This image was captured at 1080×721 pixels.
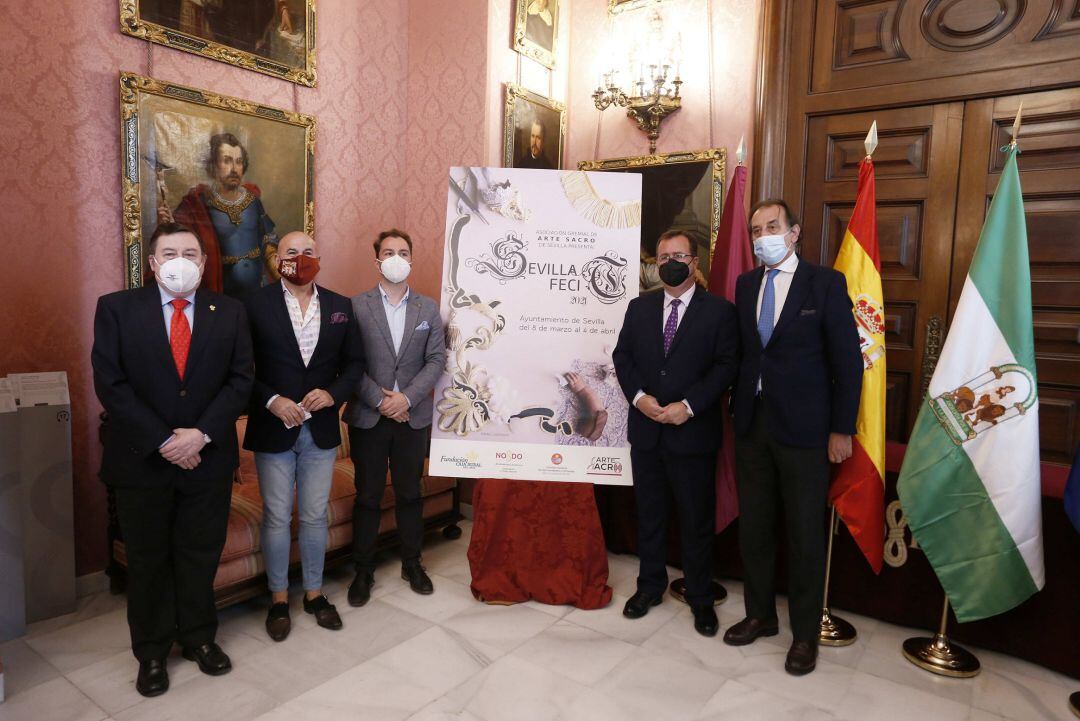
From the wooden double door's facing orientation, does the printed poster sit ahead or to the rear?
ahead

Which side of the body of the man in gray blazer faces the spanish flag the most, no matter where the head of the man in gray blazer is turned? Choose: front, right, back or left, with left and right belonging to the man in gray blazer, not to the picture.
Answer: left

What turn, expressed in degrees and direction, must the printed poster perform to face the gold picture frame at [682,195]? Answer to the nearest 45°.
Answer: approximately 135° to its left

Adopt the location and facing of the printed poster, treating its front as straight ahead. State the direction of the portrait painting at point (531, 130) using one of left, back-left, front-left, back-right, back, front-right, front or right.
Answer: back

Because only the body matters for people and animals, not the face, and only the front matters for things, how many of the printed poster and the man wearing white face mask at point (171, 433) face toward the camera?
2

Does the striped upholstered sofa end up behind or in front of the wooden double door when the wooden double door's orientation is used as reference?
in front

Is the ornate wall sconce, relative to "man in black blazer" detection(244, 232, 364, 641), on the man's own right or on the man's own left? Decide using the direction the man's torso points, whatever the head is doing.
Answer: on the man's own left
